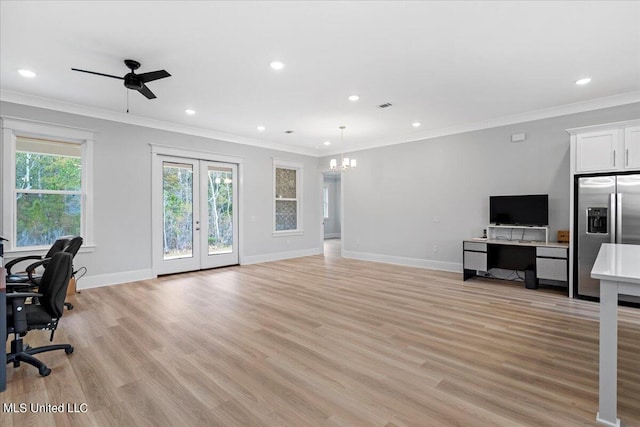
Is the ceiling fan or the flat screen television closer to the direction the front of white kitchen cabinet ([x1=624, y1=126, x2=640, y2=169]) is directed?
the ceiling fan

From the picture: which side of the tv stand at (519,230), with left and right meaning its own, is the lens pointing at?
front

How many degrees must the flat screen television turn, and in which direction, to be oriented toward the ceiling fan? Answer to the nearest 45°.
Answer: approximately 45° to its right

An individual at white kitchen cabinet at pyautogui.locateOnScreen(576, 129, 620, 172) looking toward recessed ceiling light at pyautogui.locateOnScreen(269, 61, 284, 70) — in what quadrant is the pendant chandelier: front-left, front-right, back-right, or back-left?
front-right

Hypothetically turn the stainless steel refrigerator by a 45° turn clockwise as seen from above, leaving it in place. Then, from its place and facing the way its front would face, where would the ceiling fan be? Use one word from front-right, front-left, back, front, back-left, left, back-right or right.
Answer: front

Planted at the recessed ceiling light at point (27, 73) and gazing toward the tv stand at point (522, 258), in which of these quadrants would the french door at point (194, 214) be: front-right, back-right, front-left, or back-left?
front-left

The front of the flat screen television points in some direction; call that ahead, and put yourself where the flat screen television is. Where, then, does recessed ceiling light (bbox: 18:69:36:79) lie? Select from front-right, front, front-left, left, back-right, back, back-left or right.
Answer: front-right

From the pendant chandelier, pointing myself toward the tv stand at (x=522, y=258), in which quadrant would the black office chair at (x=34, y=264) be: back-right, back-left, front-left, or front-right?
back-right

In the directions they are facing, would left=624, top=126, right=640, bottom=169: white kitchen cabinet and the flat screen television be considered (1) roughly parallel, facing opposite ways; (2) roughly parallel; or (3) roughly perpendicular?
roughly parallel

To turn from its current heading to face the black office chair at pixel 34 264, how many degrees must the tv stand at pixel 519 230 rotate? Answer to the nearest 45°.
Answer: approximately 45° to its right

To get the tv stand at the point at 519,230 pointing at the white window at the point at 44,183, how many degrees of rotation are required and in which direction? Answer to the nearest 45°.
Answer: approximately 45° to its right

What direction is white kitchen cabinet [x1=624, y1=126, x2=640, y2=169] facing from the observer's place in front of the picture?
facing the viewer

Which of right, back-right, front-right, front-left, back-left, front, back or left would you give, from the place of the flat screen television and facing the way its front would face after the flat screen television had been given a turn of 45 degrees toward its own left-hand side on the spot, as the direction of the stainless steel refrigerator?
front
